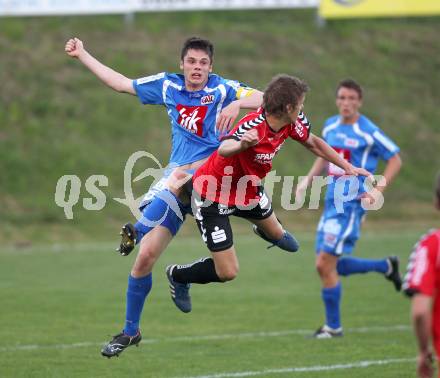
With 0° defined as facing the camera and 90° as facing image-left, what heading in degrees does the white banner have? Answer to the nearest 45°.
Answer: approximately 0°

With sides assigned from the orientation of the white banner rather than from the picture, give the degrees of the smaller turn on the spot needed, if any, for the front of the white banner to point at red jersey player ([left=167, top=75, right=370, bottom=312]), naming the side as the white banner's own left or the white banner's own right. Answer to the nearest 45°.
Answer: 0° — it already faces them

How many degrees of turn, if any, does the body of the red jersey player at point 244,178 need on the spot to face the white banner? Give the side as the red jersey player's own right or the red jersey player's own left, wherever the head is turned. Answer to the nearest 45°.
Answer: approximately 135° to the red jersey player's own left

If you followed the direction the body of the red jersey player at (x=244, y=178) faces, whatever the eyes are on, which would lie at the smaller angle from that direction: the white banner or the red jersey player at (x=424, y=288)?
the red jersey player

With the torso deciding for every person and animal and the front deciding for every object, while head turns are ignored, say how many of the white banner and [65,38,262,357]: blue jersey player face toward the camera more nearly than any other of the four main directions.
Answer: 2

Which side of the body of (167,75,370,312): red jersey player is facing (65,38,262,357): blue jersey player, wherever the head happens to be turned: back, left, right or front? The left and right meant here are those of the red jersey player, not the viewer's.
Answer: back

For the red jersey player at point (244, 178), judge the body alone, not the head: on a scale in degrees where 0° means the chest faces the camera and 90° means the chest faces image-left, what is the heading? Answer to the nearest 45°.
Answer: approximately 315°

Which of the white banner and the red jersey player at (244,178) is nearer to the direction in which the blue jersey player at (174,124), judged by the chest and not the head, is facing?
the red jersey player

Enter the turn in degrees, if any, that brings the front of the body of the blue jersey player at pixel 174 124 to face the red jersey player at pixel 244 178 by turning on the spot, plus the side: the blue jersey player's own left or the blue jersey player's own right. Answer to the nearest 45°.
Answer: approximately 45° to the blue jersey player's own left

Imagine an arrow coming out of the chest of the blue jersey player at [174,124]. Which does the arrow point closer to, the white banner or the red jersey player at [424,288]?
the red jersey player
